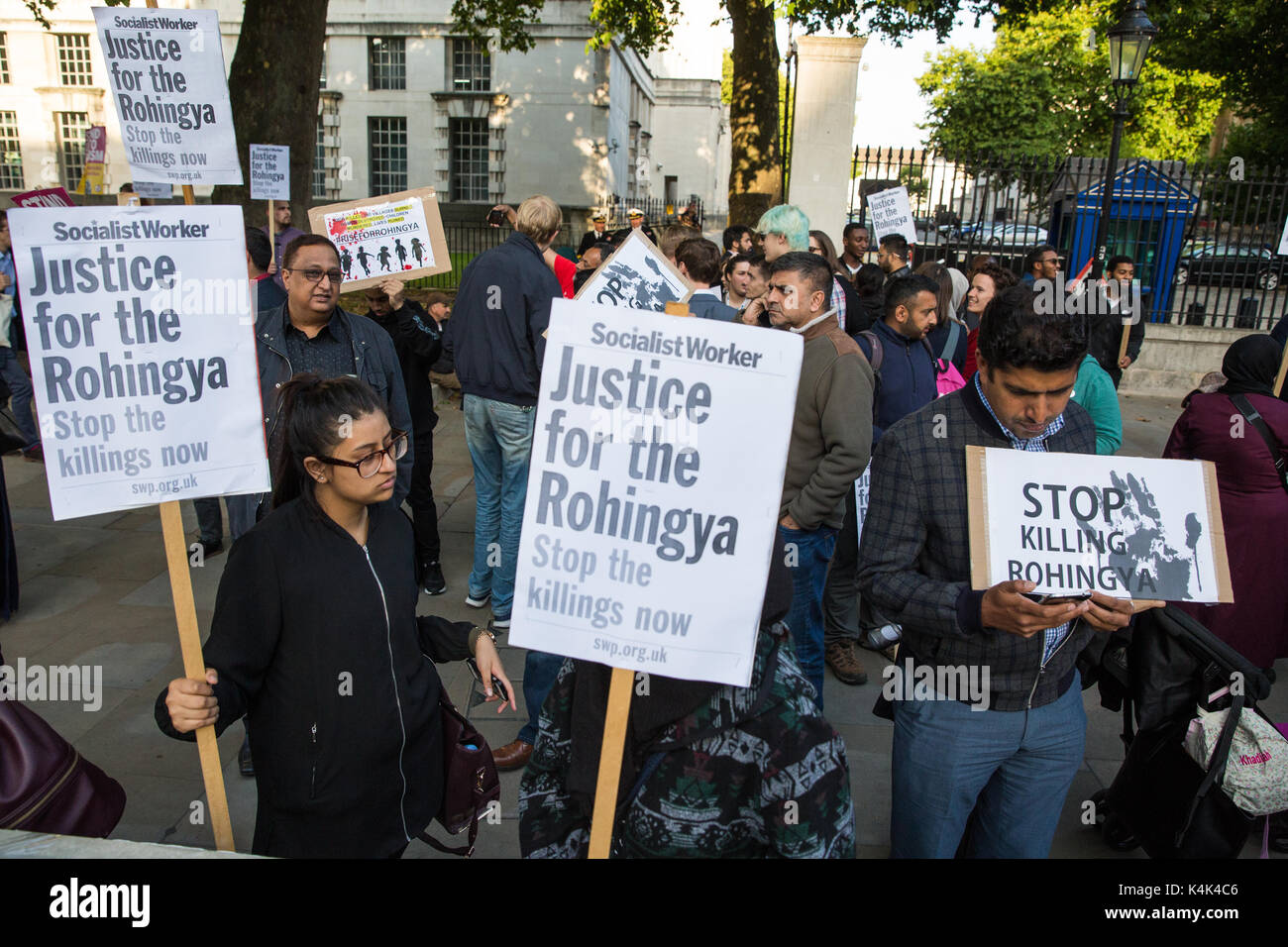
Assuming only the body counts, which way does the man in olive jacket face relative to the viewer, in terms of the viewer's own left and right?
facing to the left of the viewer

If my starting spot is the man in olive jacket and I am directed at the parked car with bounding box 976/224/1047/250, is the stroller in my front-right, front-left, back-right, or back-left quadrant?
back-right

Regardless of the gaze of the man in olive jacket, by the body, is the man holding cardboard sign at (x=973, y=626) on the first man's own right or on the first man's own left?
on the first man's own left

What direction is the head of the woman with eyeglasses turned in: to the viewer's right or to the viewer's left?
to the viewer's right

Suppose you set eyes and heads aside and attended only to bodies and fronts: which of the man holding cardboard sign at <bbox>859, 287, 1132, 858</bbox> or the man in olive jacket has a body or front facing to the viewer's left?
the man in olive jacket

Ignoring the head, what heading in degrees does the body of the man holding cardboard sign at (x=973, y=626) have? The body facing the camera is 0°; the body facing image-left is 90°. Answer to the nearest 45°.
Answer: approximately 315°

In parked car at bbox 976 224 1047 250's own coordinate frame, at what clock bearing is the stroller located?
The stroller is roughly at 9 o'clock from the parked car.

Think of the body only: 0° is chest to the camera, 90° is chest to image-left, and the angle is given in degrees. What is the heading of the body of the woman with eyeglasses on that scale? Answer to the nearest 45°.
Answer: approximately 315°

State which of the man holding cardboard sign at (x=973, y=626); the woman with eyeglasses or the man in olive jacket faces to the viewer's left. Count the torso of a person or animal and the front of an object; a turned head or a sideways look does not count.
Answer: the man in olive jacket

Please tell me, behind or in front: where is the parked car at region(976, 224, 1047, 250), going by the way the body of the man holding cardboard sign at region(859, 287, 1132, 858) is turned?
behind

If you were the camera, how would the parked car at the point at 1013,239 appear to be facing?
facing to the left of the viewer

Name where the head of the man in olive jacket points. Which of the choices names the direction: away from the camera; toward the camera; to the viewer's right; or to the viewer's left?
to the viewer's left
